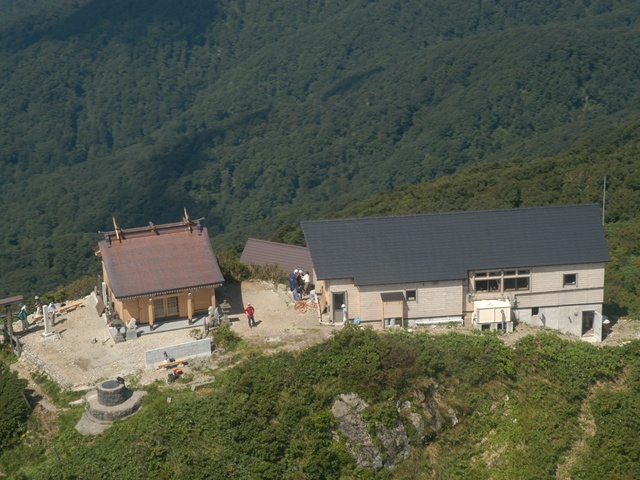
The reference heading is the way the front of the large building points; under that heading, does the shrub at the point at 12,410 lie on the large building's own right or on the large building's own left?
on the large building's own right

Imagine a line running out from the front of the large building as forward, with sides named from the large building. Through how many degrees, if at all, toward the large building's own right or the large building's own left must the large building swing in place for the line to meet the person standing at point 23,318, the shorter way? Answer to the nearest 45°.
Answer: approximately 90° to the large building's own right

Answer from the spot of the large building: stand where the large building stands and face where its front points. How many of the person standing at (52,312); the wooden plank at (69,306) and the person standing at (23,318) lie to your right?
3

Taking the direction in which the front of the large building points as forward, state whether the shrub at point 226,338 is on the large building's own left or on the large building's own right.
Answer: on the large building's own right

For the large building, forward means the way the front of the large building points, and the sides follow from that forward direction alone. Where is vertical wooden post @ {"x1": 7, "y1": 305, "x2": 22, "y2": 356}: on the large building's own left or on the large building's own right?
on the large building's own right

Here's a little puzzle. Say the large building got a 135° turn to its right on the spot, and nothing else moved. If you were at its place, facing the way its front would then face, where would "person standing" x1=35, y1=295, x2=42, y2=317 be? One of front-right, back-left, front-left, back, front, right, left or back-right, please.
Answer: front-left

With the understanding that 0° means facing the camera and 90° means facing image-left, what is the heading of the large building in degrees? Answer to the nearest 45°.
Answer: approximately 0°

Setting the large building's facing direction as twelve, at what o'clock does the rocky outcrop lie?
The rocky outcrop is roughly at 1 o'clock from the large building.

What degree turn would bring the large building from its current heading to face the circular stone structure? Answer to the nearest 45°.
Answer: approximately 45° to its right

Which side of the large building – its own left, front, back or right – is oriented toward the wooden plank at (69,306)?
right

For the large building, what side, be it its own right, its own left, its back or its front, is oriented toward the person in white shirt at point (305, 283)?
right

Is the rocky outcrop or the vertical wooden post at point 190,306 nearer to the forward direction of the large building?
the rocky outcrop
